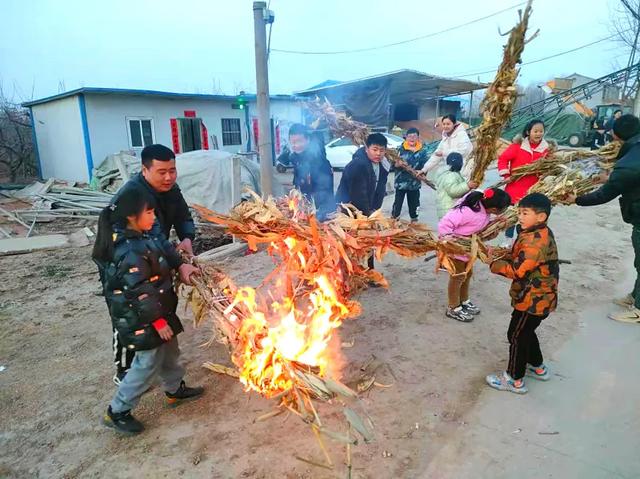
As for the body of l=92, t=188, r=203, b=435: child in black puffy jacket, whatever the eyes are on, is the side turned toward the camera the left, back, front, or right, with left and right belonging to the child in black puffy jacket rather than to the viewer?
right

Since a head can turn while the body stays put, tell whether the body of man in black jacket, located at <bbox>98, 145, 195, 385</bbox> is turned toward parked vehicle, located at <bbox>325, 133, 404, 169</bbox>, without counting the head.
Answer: no

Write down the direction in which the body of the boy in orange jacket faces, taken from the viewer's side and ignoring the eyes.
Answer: to the viewer's left

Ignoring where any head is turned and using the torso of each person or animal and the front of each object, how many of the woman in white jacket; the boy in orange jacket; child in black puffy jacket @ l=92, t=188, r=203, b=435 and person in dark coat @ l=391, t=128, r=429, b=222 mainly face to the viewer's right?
1

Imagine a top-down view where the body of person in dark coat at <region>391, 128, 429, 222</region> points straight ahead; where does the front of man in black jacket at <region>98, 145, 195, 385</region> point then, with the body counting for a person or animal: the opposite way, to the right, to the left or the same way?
to the left

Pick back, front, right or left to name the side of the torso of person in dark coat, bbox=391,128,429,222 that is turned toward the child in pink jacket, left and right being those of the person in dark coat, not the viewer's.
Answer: front

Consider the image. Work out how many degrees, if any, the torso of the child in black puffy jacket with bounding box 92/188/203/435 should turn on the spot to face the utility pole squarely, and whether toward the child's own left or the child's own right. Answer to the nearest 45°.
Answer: approximately 45° to the child's own left

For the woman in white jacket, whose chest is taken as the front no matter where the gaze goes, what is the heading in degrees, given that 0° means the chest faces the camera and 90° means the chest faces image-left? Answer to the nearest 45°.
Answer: approximately 45°

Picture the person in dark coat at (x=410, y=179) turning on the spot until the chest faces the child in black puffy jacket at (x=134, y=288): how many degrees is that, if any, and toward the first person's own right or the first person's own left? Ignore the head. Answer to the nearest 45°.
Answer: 0° — they already face them

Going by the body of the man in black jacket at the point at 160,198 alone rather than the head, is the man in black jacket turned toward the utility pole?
no

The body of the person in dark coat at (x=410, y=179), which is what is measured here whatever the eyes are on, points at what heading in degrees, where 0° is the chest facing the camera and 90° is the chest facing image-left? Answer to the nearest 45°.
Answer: approximately 0°

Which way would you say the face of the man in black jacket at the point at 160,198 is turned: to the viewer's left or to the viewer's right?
to the viewer's right

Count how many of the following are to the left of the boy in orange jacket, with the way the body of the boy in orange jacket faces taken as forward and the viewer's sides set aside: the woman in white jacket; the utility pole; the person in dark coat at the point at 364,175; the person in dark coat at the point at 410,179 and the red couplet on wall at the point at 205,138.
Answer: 0

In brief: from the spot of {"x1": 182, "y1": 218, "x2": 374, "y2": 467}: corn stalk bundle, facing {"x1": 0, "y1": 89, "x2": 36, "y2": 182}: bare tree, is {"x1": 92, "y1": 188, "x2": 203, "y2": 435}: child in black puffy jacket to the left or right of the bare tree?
left

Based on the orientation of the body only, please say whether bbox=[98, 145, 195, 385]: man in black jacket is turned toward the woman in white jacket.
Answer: no

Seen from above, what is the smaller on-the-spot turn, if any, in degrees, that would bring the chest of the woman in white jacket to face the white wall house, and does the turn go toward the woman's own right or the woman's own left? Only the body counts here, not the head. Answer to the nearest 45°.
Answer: approximately 90° to the woman's own right

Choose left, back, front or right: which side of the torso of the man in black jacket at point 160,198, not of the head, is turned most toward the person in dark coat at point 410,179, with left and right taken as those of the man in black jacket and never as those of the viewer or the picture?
left

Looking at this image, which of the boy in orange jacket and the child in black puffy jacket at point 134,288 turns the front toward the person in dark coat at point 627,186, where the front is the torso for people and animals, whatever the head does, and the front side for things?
the child in black puffy jacket

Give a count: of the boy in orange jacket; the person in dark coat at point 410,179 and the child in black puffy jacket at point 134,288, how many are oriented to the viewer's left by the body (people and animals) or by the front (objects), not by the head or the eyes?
1

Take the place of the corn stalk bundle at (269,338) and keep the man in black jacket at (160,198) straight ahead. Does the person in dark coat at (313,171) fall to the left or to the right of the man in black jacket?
right
